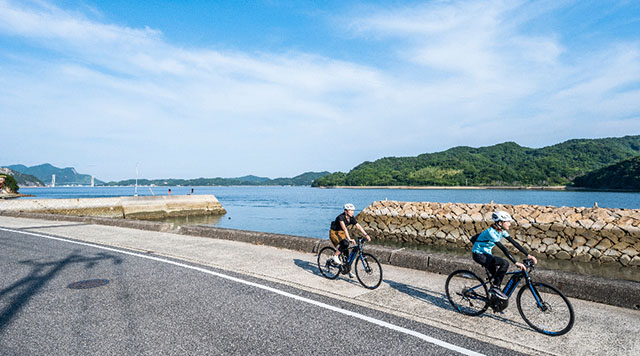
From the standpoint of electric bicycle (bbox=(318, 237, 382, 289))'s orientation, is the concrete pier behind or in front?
behind

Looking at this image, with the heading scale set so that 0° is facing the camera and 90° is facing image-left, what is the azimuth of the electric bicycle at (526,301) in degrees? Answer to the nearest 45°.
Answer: approximately 315°

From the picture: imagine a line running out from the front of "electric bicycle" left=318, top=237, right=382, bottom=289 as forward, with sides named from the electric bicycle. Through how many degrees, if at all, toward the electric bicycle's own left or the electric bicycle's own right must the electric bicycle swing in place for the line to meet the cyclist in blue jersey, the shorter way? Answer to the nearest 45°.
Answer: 0° — it already faces them

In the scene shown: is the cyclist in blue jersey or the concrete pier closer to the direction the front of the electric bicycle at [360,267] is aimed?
the cyclist in blue jersey

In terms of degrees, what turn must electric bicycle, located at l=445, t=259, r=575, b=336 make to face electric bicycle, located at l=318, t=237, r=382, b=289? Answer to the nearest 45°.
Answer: approximately 135° to its right

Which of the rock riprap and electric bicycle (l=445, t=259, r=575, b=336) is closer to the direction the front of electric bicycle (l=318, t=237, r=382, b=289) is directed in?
the electric bicycle

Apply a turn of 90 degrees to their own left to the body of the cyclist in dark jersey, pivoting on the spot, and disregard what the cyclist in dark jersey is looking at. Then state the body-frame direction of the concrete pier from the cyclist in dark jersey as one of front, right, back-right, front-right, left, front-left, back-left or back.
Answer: left

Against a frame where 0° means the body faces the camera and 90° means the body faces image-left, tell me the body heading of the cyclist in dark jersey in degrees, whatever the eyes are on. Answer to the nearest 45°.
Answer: approximately 315°
